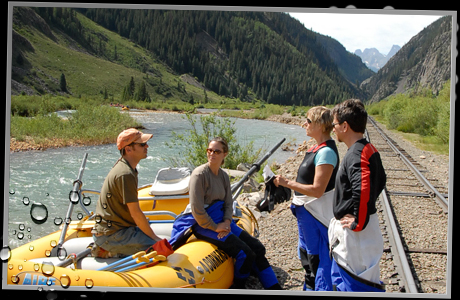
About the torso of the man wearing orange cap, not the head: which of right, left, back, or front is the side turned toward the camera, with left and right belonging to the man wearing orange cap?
right

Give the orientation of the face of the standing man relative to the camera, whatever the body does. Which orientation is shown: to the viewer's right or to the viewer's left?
to the viewer's left

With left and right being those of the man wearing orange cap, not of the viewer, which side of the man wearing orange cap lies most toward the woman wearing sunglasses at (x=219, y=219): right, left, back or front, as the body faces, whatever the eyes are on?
front

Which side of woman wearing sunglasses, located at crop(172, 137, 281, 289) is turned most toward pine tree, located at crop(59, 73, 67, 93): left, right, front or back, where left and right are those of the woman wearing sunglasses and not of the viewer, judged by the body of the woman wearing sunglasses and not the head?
back

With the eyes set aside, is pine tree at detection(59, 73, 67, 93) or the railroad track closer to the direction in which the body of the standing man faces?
the pine tree

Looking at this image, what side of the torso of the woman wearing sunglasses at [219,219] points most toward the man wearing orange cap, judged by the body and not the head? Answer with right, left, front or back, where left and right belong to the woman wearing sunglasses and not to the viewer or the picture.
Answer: right

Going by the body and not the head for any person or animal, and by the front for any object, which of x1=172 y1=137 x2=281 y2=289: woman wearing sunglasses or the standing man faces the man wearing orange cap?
the standing man

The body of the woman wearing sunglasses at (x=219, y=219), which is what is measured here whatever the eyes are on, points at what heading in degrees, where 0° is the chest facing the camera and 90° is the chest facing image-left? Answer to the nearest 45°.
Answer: approximately 315°

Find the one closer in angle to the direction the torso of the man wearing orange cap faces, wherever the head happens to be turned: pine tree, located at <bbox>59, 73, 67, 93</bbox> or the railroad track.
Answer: the railroad track

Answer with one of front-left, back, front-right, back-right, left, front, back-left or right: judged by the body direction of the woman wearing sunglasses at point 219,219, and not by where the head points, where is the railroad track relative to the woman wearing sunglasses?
left

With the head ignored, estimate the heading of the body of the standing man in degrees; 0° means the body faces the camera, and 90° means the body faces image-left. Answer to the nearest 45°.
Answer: approximately 90°

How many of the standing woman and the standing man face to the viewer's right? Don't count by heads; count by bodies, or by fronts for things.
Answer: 0

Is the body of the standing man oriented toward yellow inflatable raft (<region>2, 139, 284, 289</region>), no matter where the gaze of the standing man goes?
yes

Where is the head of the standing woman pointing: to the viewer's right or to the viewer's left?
to the viewer's left

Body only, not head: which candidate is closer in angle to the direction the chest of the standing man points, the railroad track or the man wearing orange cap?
the man wearing orange cap
